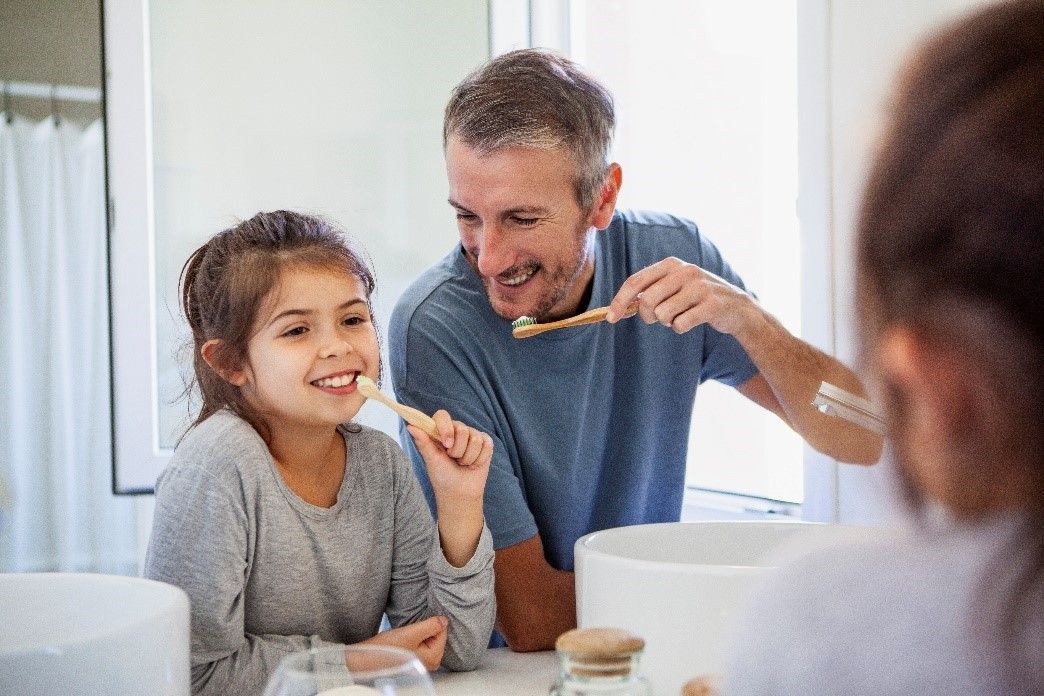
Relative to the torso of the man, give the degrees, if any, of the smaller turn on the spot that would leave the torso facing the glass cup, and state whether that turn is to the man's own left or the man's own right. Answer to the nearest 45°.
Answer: approximately 45° to the man's own left

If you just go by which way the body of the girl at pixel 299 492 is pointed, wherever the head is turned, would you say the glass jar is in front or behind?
in front

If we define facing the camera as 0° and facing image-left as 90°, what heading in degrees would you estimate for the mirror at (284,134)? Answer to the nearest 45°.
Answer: approximately 0°

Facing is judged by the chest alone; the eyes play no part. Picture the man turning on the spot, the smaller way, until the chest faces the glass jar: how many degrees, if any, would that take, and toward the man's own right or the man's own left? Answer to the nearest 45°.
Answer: approximately 45° to the man's own left

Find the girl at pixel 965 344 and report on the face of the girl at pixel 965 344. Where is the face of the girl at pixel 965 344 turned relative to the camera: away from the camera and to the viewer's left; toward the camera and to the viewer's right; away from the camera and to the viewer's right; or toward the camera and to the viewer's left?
away from the camera and to the viewer's left

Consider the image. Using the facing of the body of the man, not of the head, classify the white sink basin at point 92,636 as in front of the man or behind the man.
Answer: in front

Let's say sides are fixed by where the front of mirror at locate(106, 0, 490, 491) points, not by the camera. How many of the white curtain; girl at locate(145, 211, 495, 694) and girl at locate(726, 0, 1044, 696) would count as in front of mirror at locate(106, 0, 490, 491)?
2

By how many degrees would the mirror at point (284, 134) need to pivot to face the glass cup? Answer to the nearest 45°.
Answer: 0° — it already faces it

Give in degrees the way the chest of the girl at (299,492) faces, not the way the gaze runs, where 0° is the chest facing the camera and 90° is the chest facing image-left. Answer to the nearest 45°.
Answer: approximately 315°
